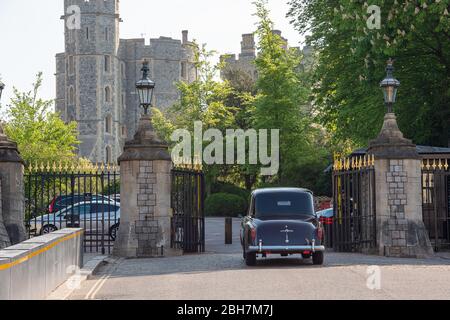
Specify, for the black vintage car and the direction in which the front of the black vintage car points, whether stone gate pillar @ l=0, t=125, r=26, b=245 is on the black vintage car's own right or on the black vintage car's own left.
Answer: on the black vintage car's own left

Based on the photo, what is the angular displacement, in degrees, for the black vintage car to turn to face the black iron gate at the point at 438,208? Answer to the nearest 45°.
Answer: approximately 45° to its right

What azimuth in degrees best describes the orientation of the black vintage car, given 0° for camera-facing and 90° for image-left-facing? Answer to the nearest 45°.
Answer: approximately 180°

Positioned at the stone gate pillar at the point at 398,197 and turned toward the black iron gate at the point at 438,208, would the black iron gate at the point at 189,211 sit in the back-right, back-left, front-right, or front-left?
back-left

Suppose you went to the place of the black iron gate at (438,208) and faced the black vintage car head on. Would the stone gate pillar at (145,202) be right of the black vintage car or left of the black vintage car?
right

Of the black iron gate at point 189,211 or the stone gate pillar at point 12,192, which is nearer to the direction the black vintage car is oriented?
the black iron gate

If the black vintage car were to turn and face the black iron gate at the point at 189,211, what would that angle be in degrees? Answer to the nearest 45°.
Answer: approximately 45° to its left

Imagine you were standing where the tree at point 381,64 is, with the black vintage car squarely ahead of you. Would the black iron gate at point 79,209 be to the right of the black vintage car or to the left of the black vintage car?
right
